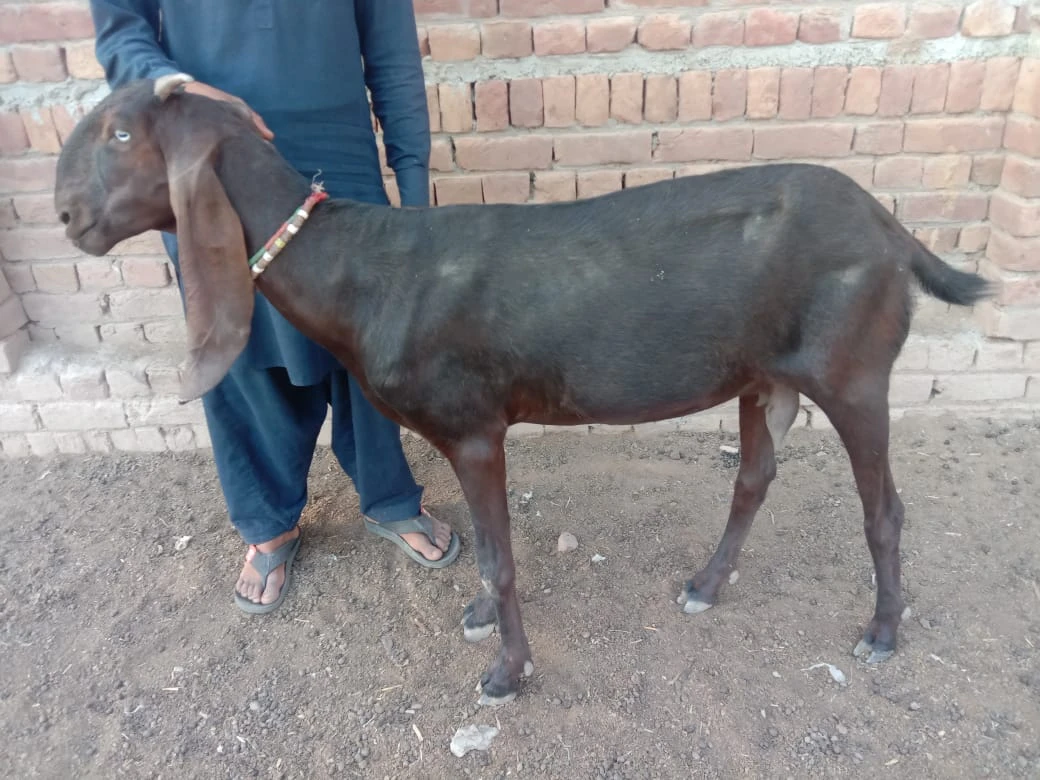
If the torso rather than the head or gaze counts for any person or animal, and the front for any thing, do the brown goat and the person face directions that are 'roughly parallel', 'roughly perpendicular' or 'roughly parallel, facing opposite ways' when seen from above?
roughly perpendicular

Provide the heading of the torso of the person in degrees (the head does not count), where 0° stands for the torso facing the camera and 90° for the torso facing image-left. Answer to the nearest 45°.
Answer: approximately 0°

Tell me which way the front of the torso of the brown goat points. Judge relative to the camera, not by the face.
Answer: to the viewer's left

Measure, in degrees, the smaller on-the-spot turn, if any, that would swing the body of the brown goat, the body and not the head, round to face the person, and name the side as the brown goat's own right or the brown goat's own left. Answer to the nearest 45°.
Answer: approximately 45° to the brown goat's own right
